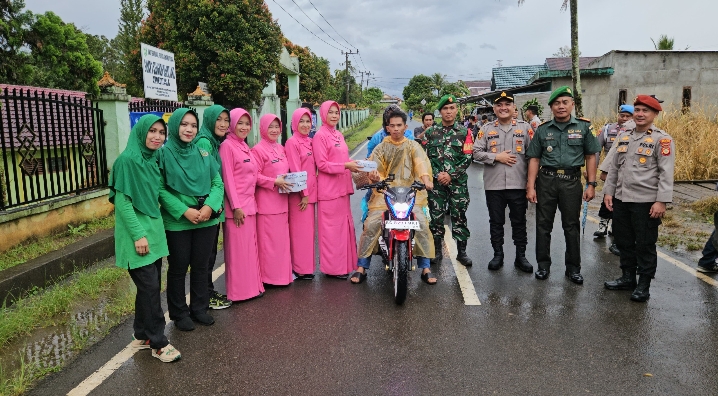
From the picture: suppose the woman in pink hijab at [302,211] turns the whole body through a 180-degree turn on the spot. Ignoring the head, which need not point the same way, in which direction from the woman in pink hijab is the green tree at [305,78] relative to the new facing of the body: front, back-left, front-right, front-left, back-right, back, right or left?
front-right

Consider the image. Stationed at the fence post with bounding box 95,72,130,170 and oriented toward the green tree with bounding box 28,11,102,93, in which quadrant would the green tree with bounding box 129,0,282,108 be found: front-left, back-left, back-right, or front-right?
front-right

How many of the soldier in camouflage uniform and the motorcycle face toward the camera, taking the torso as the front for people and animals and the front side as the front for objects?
2

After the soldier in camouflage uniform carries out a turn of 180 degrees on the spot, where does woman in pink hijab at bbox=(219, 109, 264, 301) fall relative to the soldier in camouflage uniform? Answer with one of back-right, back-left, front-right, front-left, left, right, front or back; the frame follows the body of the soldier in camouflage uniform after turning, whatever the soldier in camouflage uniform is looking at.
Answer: back-left

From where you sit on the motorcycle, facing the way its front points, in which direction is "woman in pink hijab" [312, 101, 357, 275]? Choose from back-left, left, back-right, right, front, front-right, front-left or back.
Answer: back-right

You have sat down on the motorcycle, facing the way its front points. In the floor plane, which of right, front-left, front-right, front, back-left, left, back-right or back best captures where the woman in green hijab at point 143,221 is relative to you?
front-right

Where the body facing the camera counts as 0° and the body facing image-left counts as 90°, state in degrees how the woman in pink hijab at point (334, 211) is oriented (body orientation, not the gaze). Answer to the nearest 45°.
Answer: approximately 315°

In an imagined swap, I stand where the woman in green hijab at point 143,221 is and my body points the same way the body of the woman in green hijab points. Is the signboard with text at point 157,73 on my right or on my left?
on my left

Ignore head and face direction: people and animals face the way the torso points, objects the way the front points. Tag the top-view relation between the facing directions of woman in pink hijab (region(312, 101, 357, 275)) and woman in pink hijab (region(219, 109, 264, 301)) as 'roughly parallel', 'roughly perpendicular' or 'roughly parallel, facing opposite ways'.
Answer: roughly parallel

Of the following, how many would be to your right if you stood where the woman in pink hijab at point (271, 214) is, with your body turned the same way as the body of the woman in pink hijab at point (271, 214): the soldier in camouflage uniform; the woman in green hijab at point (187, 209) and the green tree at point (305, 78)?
1

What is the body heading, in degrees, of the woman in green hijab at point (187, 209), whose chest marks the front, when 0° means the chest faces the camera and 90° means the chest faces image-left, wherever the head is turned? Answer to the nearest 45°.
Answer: approximately 315°

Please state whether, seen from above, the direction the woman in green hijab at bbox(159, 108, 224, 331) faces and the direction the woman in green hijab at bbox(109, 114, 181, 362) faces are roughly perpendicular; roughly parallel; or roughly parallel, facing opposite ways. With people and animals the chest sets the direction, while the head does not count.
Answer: roughly parallel
